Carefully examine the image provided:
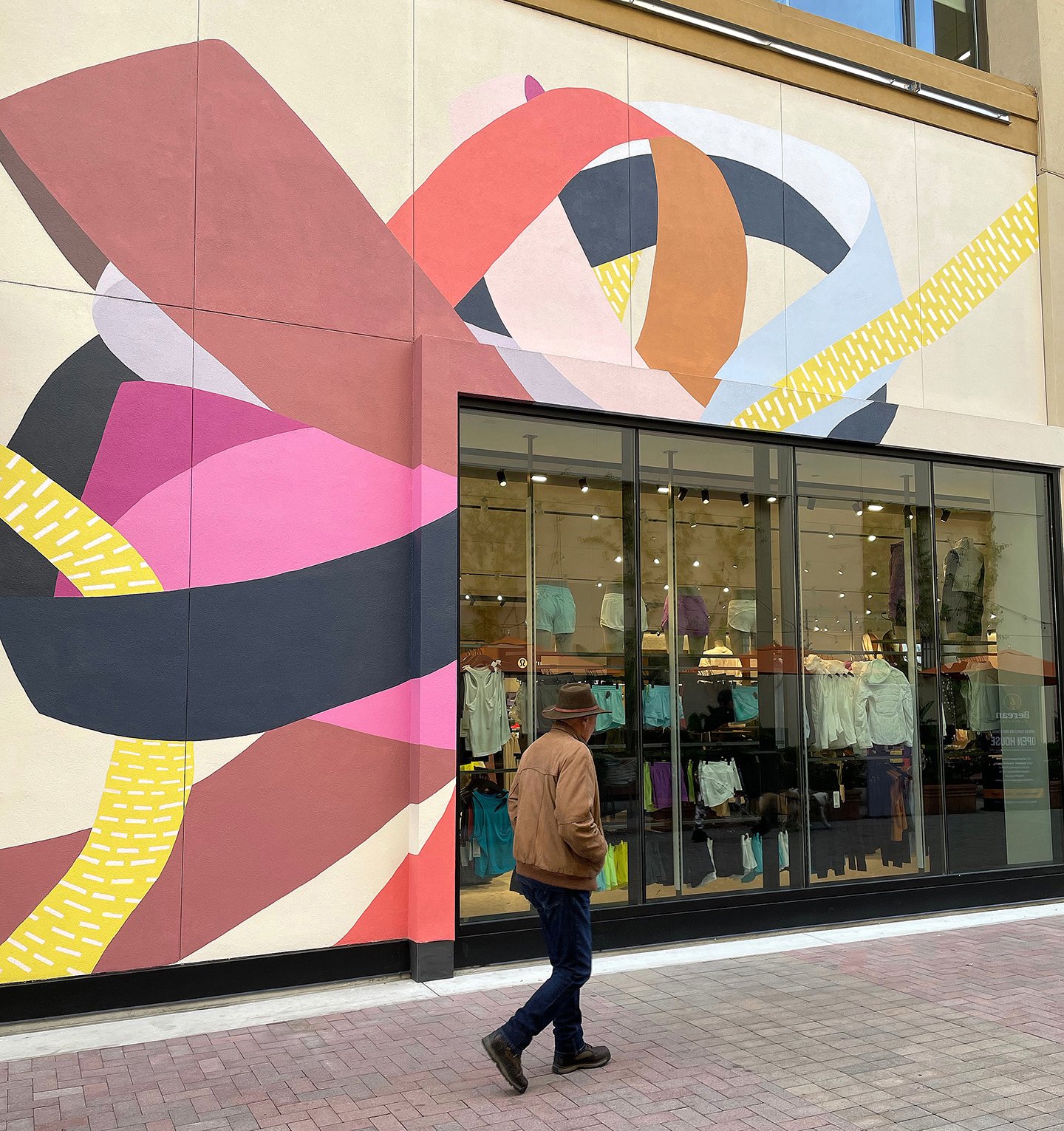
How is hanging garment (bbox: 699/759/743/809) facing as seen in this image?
toward the camera

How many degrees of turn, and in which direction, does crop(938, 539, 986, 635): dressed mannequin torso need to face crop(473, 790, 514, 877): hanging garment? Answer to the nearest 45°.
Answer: approximately 45° to its right

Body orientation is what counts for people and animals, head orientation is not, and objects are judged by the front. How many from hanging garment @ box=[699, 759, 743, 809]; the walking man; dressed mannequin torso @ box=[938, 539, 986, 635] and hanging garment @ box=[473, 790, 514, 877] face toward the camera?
3

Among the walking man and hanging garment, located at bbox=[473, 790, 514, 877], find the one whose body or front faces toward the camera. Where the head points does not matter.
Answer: the hanging garment

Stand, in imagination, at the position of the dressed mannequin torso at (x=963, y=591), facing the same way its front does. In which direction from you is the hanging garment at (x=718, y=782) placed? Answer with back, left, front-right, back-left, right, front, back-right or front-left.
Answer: front-right

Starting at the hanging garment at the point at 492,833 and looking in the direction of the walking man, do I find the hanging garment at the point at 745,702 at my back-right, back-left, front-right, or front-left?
back-left

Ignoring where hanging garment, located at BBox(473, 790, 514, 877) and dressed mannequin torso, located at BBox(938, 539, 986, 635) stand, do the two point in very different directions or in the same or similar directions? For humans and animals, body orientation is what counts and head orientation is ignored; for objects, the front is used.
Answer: same or similar directions

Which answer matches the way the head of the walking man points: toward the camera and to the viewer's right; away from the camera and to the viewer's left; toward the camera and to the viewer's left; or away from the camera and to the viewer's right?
away from the camera and to the viewer's right

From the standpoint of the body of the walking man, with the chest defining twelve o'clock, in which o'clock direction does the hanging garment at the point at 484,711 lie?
The hanging garment is roughly at 10 o'clock from the walking man.

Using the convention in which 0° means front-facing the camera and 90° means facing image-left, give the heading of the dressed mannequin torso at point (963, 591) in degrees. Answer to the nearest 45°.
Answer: approximately 0°

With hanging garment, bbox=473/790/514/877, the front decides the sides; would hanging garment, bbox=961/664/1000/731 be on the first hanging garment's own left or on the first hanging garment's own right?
on the first hanging garment's own left

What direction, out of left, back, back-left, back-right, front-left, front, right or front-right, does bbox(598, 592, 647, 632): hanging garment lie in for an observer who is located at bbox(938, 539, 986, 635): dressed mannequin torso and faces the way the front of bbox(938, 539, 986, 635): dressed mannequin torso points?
front-right

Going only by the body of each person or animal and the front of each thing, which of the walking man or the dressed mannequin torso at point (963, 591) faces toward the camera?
the dressed mannequin torso

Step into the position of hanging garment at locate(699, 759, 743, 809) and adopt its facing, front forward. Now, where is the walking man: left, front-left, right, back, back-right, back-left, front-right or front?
front
